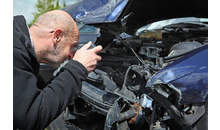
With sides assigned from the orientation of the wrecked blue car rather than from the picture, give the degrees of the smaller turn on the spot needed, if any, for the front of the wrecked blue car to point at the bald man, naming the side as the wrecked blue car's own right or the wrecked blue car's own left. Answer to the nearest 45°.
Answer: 0° — it already faces them

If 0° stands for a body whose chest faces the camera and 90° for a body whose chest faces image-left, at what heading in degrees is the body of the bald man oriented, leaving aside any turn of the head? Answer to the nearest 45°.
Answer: approximately 270°

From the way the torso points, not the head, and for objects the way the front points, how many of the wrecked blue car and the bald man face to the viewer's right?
1

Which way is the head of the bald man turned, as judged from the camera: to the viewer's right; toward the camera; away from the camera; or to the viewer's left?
to the viewer's right
